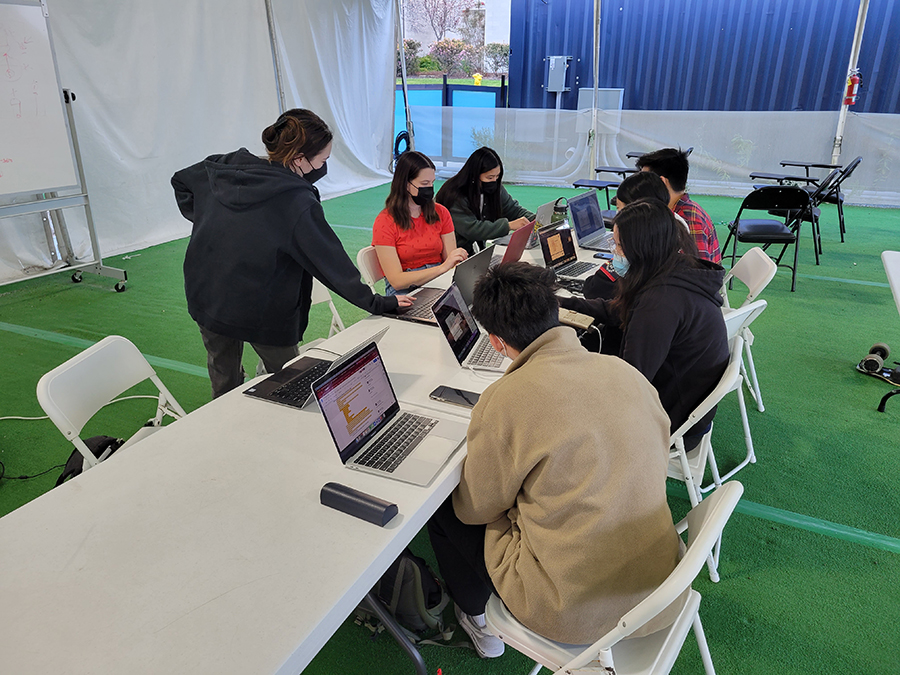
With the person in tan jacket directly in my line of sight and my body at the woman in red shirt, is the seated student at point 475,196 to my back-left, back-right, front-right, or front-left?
back-left

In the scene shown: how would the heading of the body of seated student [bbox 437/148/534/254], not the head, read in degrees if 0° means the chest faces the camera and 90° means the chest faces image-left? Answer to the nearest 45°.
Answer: approximately 315°

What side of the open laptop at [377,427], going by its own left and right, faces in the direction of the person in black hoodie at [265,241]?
back

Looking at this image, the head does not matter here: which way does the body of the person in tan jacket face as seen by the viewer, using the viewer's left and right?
facing away from the viewer and to the left of the viewer

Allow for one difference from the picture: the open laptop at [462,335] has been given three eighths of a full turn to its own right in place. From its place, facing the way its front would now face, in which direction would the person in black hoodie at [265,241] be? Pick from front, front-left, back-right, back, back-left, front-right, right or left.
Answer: front

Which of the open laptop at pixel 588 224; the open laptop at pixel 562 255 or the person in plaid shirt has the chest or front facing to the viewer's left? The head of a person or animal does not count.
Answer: the person in plaid shirt

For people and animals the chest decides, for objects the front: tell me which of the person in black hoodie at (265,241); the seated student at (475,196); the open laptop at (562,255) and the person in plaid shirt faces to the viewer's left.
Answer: the person in plaid shirt

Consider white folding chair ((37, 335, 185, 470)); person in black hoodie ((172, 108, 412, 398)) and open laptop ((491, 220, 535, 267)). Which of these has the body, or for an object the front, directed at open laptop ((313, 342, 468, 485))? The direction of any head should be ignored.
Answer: the white folding chair

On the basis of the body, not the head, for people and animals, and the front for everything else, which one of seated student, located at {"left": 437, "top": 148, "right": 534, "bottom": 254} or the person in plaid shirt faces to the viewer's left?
the person in plaid shirt

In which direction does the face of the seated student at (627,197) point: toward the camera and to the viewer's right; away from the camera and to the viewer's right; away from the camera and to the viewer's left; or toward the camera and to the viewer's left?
away from the camera and to the viewer's left

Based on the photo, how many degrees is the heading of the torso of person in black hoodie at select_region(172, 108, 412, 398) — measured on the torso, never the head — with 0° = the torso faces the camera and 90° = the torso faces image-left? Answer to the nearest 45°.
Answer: approximately 225°

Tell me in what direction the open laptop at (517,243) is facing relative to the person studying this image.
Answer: facing away from the viewer and to the left of the viewer
